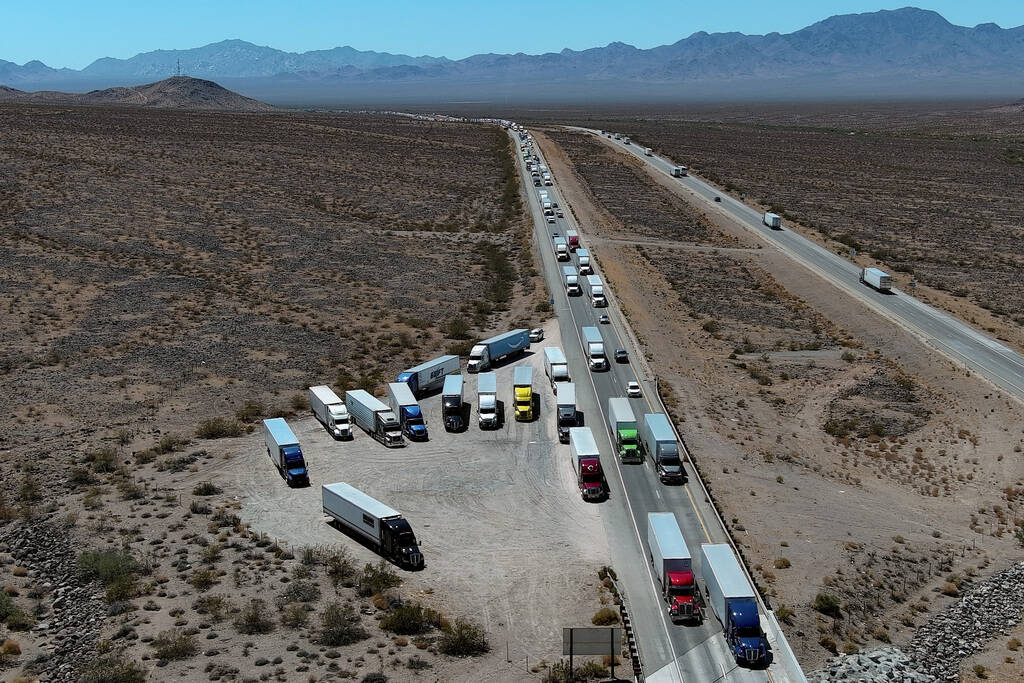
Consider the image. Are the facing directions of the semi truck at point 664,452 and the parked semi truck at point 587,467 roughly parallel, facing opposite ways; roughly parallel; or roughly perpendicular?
roughly parallel

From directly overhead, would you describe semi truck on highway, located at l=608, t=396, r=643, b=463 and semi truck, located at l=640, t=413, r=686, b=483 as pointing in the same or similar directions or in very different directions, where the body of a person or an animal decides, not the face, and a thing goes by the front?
same or similar directions

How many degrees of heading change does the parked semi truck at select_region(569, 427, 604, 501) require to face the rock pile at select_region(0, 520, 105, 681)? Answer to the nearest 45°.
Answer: approximately 45° to its right

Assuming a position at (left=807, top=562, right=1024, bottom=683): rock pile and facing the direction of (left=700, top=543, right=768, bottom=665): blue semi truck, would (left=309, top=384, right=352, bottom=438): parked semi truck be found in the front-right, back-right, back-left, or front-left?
front-right

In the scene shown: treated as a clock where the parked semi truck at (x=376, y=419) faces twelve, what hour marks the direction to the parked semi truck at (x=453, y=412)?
the parked semi truck at (x=453, y=412) is roughly at 10 o'clock from the parked semi truck at (x=376, y=419).

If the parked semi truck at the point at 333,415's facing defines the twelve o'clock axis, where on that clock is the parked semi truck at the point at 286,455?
the parked semi truck at the point at 286,455 is roughly at 2 o'clock from the parked semi truck at the point at 333,415.

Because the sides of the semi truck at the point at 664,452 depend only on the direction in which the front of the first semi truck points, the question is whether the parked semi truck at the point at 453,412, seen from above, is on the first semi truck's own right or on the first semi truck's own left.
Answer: on the first semi truck's own right

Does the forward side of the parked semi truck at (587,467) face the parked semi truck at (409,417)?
no

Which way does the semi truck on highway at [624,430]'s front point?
toward the camera

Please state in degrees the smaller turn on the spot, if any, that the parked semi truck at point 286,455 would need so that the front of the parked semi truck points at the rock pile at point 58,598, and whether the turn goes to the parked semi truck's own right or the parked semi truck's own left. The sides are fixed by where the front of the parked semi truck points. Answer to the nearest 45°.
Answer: approximately 90° to the parked semi truck's own right

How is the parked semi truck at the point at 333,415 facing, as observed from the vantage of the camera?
facing the viewer and to the right of the viewer

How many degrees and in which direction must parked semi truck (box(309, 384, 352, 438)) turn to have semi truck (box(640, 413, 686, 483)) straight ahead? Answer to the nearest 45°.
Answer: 0° — it already faces it

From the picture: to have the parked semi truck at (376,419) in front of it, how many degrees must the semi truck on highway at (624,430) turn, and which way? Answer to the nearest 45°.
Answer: approximately 90° to its right

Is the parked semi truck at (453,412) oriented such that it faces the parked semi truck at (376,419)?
no

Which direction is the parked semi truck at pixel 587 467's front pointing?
toward the camera

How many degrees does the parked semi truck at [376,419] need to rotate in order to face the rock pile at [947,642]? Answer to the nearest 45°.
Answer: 0° — it already faces it

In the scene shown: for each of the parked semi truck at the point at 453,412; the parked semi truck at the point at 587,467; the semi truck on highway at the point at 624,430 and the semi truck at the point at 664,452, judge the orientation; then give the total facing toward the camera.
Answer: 4

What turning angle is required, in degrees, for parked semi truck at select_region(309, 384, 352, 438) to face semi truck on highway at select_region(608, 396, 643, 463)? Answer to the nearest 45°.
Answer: approximately 45° to its left

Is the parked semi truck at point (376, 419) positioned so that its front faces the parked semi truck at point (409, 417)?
no

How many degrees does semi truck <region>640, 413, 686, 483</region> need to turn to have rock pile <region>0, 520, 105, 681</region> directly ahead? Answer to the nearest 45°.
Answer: approximately 45° to its right
